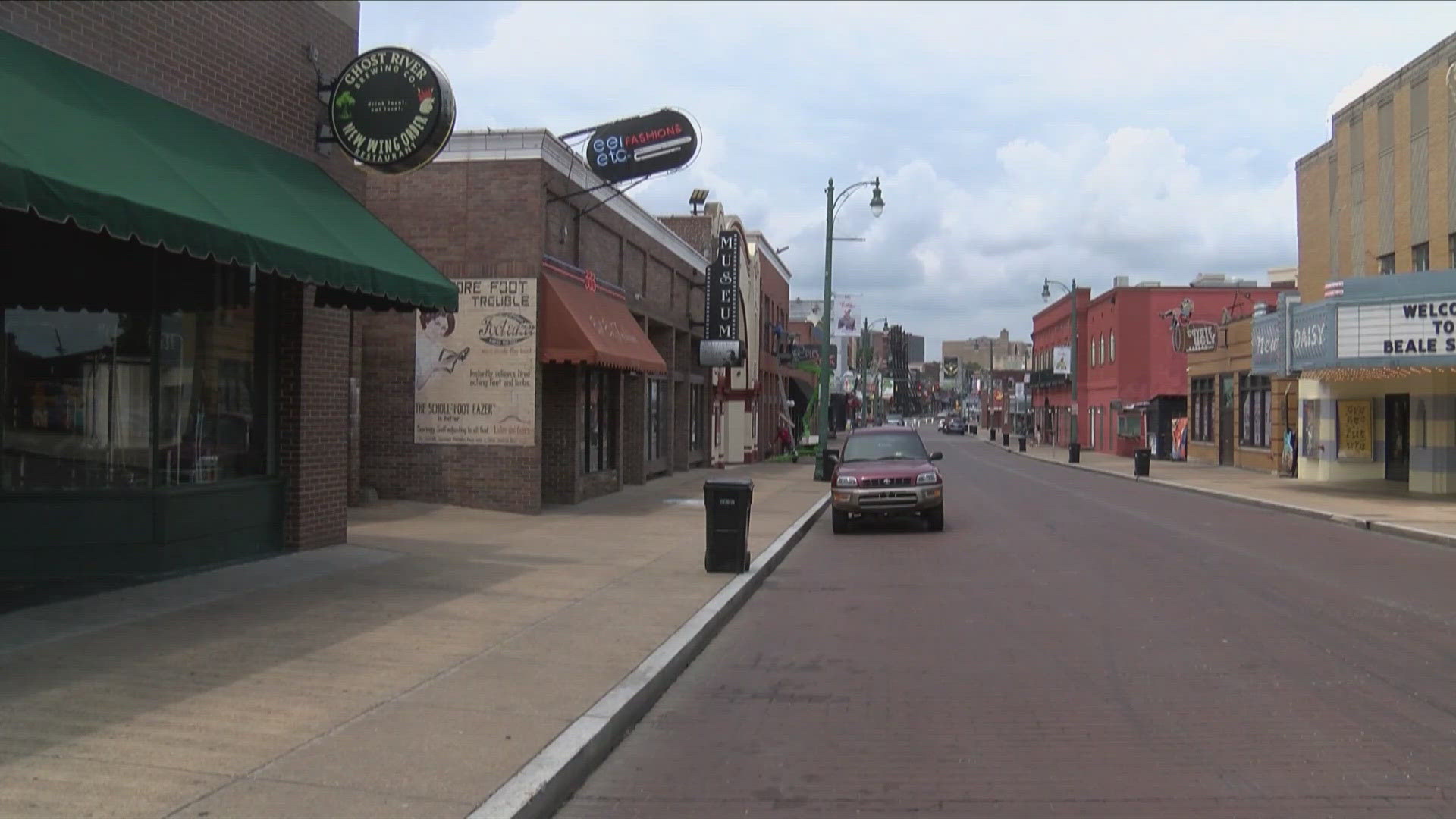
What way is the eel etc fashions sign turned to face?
toward the camera

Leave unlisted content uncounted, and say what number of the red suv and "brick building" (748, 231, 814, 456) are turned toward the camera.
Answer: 1

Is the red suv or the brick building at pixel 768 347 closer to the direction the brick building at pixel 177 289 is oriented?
the red suv

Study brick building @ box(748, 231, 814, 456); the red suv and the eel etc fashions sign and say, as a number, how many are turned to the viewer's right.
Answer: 1

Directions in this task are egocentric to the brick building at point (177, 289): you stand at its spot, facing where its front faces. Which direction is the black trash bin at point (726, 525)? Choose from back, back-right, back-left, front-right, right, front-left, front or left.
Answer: front-left

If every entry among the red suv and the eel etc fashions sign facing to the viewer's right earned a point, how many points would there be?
0

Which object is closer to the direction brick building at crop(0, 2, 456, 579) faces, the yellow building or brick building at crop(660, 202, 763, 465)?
the yellow building

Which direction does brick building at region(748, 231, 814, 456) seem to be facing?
to the viewer's right

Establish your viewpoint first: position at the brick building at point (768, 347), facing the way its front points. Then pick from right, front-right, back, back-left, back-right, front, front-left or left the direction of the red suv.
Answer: right

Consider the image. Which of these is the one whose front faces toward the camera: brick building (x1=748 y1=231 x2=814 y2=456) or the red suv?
the red suv

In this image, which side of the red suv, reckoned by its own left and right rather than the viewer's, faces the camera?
front

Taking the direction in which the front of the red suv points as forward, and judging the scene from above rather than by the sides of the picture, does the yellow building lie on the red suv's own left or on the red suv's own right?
on the red suv's own left

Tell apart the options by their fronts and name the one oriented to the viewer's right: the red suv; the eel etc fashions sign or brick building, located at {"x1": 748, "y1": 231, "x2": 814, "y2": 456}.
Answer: the brick building

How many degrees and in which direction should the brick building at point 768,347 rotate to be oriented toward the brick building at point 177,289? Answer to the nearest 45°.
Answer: approximately 90° to its right

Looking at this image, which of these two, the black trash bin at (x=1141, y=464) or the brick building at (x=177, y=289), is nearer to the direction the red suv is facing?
the brick building

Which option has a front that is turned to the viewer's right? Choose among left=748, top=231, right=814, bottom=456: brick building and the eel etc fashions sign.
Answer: the brick building
